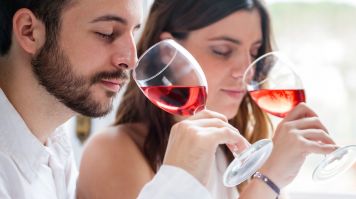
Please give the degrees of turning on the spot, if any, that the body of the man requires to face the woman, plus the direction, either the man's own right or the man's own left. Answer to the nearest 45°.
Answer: approximately 45° to the man's own left

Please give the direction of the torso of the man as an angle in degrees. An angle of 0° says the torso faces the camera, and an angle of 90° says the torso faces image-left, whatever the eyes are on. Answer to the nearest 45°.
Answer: approximately 270°

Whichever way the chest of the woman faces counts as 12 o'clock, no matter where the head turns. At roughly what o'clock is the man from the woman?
The man is roughly at 3 o'clock from the woman.

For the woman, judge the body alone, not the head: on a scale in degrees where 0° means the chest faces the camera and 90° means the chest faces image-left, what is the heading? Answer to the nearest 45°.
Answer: approximately 315°
